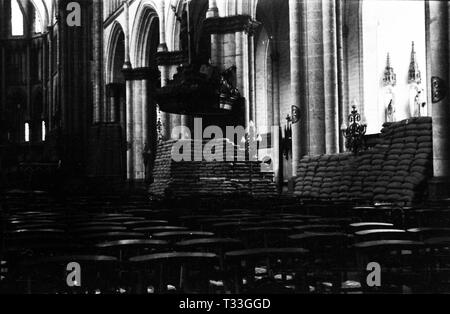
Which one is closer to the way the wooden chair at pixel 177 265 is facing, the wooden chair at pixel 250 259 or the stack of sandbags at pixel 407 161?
the stack of sandbags

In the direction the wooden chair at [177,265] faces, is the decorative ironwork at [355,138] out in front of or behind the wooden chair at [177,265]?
in front

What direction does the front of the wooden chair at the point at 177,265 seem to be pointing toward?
away from the camera

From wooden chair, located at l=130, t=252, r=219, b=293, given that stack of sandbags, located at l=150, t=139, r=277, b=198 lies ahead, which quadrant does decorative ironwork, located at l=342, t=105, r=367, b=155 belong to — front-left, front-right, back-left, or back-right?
front-right

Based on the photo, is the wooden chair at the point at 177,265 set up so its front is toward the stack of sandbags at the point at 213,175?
yes

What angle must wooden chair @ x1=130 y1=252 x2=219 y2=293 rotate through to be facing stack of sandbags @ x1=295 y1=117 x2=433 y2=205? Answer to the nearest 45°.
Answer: approximately 45° to its right

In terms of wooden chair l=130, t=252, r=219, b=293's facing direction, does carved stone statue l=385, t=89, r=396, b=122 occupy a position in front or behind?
in front

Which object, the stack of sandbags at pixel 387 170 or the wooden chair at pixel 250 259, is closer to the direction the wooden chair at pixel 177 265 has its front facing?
the stack of sandbags

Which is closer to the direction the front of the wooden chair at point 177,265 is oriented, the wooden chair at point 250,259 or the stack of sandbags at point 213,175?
the stack of sandbags

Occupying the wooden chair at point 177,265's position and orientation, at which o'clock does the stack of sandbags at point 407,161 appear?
The stack of sandbags is roughly at 1 o'clock from the wooden chair.

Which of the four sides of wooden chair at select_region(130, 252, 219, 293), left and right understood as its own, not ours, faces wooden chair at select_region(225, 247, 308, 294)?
right
